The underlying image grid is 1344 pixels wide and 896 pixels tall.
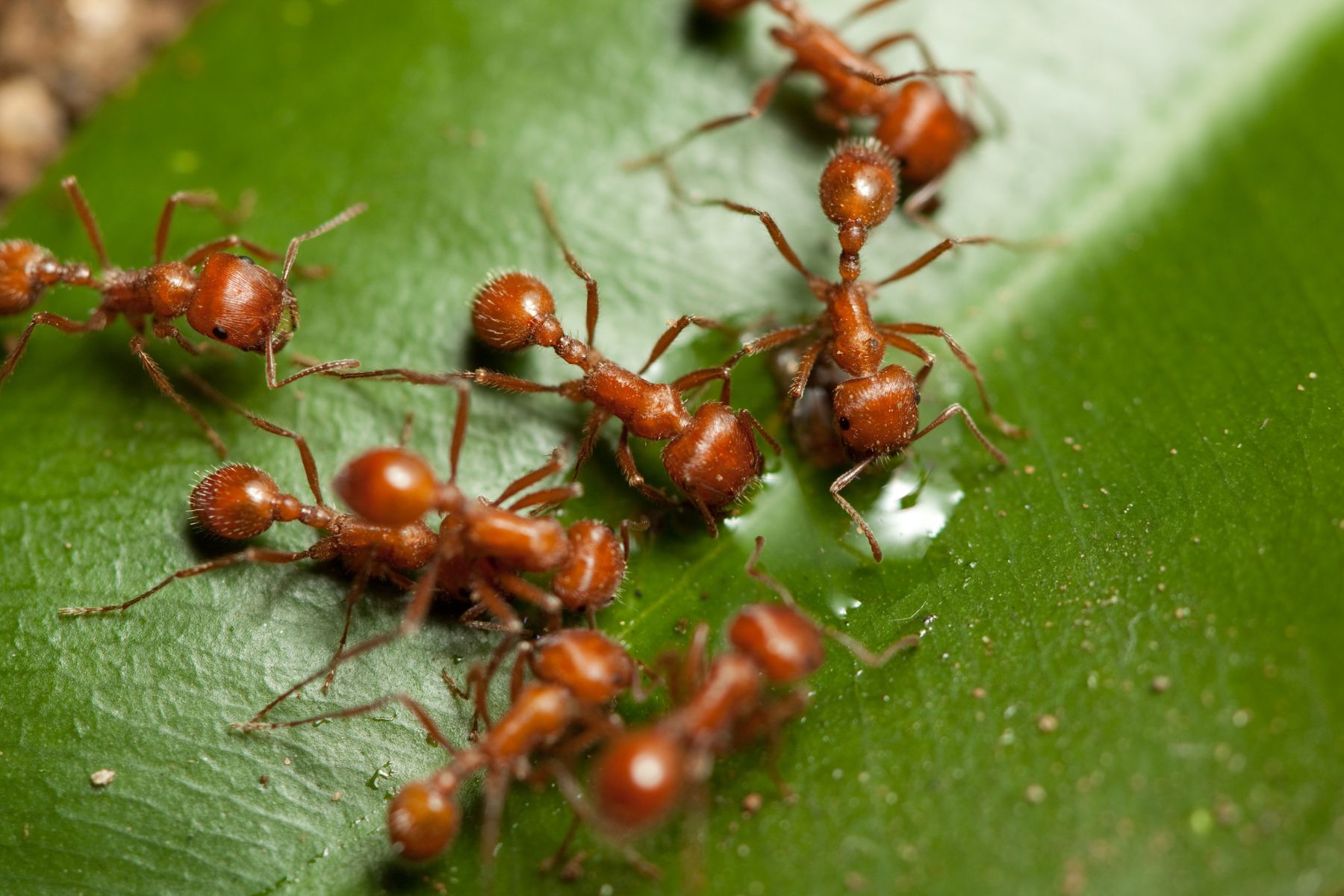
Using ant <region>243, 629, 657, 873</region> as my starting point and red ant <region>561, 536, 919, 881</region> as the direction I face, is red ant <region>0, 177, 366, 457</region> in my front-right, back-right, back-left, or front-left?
back-left

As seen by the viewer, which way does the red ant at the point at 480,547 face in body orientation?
to the viewer's right

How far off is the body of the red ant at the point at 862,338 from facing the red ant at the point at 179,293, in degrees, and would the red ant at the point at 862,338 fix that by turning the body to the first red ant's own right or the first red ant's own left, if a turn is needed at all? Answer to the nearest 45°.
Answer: approximately 90° to the first red ant's own right

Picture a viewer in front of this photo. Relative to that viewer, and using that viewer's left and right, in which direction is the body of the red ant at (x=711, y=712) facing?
facing away from the viewer and to the right of the viewer

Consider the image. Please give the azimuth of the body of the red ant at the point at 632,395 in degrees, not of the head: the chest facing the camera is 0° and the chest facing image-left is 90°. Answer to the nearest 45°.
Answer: approximately 315°

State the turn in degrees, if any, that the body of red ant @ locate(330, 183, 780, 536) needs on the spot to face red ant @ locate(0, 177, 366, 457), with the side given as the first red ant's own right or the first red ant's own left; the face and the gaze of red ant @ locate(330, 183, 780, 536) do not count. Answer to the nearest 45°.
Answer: approximately 135° to the first red ant's own right

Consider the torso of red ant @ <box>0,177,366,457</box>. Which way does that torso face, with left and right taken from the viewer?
facing to the right of the viewer

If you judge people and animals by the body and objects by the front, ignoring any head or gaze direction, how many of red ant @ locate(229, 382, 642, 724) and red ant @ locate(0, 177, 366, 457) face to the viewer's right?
2

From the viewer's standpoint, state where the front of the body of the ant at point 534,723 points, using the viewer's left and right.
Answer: facing away from the viewer and to the right of the viewer
